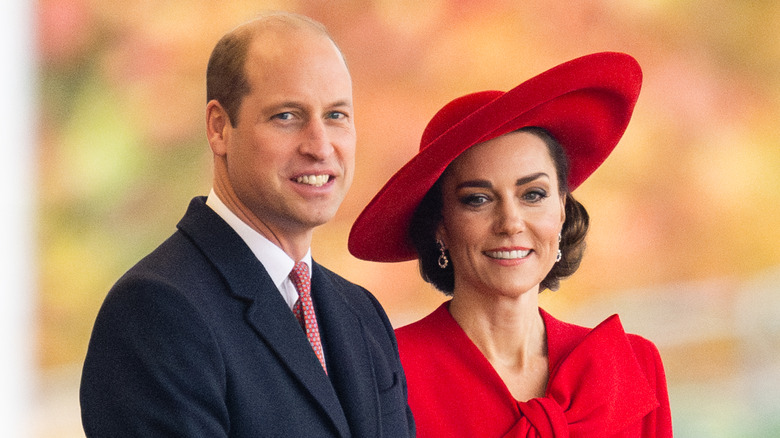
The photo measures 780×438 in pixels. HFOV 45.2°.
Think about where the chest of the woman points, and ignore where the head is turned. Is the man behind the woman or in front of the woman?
in front

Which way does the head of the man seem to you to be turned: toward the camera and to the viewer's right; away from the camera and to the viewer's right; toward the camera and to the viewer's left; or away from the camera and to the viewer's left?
toward the camera and to the viewer's right

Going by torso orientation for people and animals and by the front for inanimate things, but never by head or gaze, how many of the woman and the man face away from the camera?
0

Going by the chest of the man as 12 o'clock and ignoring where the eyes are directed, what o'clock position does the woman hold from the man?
The woman is roughly at 9 o'clock from the man.

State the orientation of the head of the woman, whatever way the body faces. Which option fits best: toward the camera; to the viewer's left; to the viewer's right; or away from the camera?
toward the camera

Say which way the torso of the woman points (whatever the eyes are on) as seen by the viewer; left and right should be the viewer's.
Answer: facing the viewer
